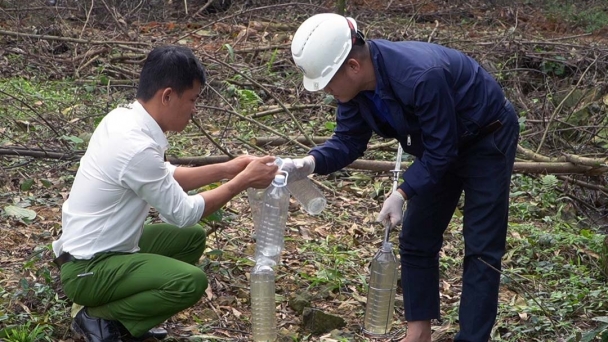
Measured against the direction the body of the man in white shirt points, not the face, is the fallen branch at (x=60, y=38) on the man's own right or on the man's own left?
on the man's own left

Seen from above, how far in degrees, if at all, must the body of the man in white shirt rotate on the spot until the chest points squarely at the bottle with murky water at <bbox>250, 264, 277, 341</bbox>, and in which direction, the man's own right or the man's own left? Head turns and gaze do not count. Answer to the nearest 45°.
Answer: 0° — they already face it

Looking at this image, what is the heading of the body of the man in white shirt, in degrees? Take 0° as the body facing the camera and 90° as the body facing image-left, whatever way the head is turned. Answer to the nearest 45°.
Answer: approximately 270°

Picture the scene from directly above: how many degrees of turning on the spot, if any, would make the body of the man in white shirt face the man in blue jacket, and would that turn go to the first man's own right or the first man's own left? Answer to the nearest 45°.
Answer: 0° — they already face them
